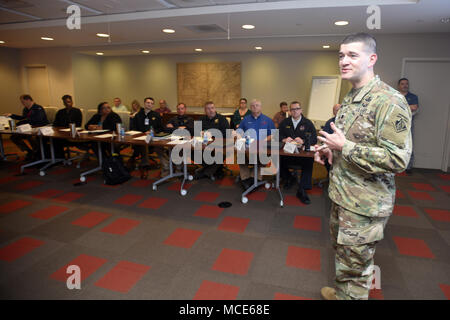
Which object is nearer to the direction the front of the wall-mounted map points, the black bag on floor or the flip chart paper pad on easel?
the black bag on floor

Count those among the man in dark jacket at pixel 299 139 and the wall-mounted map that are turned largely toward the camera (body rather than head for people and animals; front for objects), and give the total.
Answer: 2

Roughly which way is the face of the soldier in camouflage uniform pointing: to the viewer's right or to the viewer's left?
to the viewer's left

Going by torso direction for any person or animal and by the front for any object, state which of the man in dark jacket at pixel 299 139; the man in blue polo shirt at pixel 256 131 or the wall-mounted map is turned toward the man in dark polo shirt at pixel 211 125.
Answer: the wall-mounted map

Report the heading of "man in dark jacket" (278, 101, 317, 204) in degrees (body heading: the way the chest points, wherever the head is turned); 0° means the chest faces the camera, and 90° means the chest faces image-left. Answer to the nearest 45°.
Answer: approximately 0°

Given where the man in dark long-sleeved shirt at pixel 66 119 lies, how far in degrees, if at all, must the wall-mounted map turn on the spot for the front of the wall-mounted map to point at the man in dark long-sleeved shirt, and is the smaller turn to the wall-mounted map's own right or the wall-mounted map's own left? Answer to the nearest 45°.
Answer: approximately 45° to the wall-mounted map's own right
